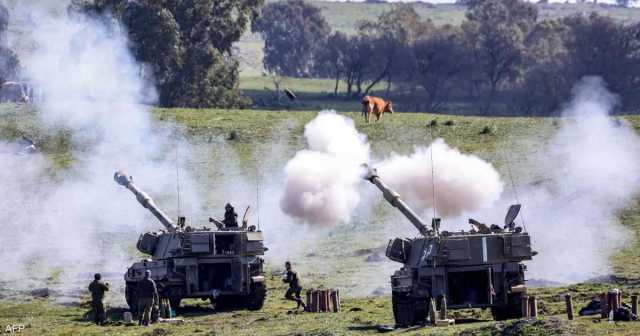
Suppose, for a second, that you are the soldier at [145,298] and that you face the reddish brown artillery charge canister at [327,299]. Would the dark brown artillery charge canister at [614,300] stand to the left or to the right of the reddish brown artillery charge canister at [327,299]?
right

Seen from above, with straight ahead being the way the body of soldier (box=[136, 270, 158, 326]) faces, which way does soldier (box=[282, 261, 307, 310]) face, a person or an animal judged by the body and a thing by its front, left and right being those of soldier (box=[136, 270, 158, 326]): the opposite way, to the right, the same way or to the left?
to the left

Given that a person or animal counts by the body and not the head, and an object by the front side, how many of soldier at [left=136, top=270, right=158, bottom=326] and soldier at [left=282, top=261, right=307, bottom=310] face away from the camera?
1

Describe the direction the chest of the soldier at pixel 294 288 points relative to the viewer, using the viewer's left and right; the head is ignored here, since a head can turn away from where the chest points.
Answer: facing to the left of the viewer

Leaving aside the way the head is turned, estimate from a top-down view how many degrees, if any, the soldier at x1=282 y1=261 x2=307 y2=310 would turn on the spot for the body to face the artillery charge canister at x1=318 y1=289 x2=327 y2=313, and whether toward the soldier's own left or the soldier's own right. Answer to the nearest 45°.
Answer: approximately 135° to the soldier's own left

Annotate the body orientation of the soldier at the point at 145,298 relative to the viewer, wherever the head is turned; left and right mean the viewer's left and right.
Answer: facing away from the viewer

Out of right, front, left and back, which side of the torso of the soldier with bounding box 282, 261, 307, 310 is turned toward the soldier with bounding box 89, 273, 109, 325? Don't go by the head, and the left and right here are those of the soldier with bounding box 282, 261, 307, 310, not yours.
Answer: front

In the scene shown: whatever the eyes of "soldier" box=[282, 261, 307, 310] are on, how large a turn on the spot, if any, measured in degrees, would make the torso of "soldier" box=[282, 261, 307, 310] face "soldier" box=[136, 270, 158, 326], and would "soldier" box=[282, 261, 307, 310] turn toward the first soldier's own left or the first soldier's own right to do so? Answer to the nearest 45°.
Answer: approximately 45° to the first soldier's own left

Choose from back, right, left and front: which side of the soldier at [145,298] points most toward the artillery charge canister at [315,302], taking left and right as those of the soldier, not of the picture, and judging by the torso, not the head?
right

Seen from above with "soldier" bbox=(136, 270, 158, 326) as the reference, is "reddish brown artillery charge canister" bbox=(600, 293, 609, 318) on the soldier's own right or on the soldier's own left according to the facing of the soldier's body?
on the soldier's own right

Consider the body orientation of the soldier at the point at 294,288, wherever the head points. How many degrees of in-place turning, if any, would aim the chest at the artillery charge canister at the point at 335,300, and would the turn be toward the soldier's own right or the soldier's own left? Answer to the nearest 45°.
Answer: approximately 135° to the soldier's own left
